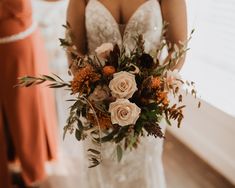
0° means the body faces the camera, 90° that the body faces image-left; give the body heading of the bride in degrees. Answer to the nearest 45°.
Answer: approximately 0°

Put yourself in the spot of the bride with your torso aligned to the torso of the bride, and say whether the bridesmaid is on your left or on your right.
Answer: on your right
